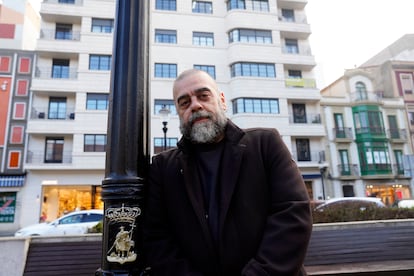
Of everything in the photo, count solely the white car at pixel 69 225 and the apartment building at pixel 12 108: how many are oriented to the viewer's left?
1

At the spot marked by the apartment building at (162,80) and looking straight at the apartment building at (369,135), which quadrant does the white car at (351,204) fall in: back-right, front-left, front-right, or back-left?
front-right

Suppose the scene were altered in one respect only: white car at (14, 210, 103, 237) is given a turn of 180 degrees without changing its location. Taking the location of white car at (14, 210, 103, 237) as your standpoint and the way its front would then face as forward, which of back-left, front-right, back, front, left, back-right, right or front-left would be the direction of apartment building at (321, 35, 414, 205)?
front

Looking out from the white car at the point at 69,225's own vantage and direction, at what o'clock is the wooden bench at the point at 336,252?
The wooden bench is roughly at 8 o'clock from the white car.

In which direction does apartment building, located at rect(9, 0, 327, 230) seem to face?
toward the camera

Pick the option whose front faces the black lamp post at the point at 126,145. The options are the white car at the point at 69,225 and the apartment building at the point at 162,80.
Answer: the apartment building

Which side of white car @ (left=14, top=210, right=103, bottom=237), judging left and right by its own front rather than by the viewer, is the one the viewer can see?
left

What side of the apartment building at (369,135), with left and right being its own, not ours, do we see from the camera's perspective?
front

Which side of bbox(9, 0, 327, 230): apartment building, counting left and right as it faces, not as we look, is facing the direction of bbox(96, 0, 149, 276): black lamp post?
front
